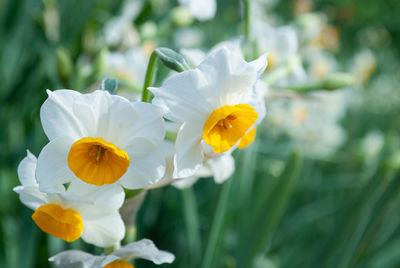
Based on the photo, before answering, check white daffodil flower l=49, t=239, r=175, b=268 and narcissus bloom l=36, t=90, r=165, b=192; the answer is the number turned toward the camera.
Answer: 2

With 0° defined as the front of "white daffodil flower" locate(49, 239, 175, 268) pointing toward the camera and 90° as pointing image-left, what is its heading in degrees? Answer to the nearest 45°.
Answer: approximately 0°
